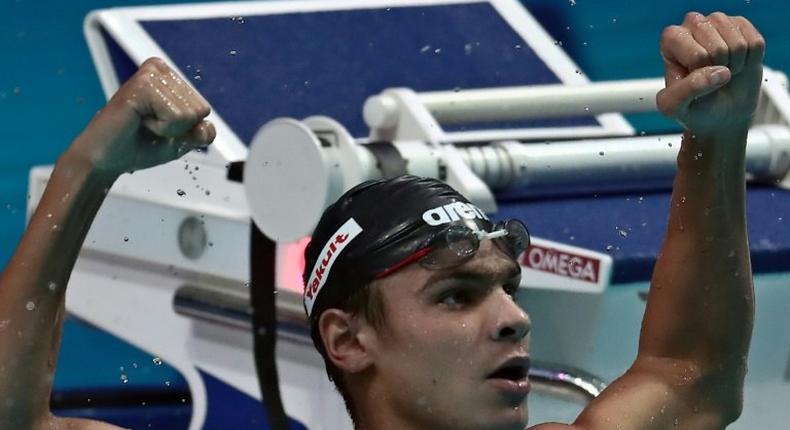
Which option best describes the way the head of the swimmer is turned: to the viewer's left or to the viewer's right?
to the viewer's right

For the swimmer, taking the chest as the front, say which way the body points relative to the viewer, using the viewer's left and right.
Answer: facing the viewer and to the right of the viewer
